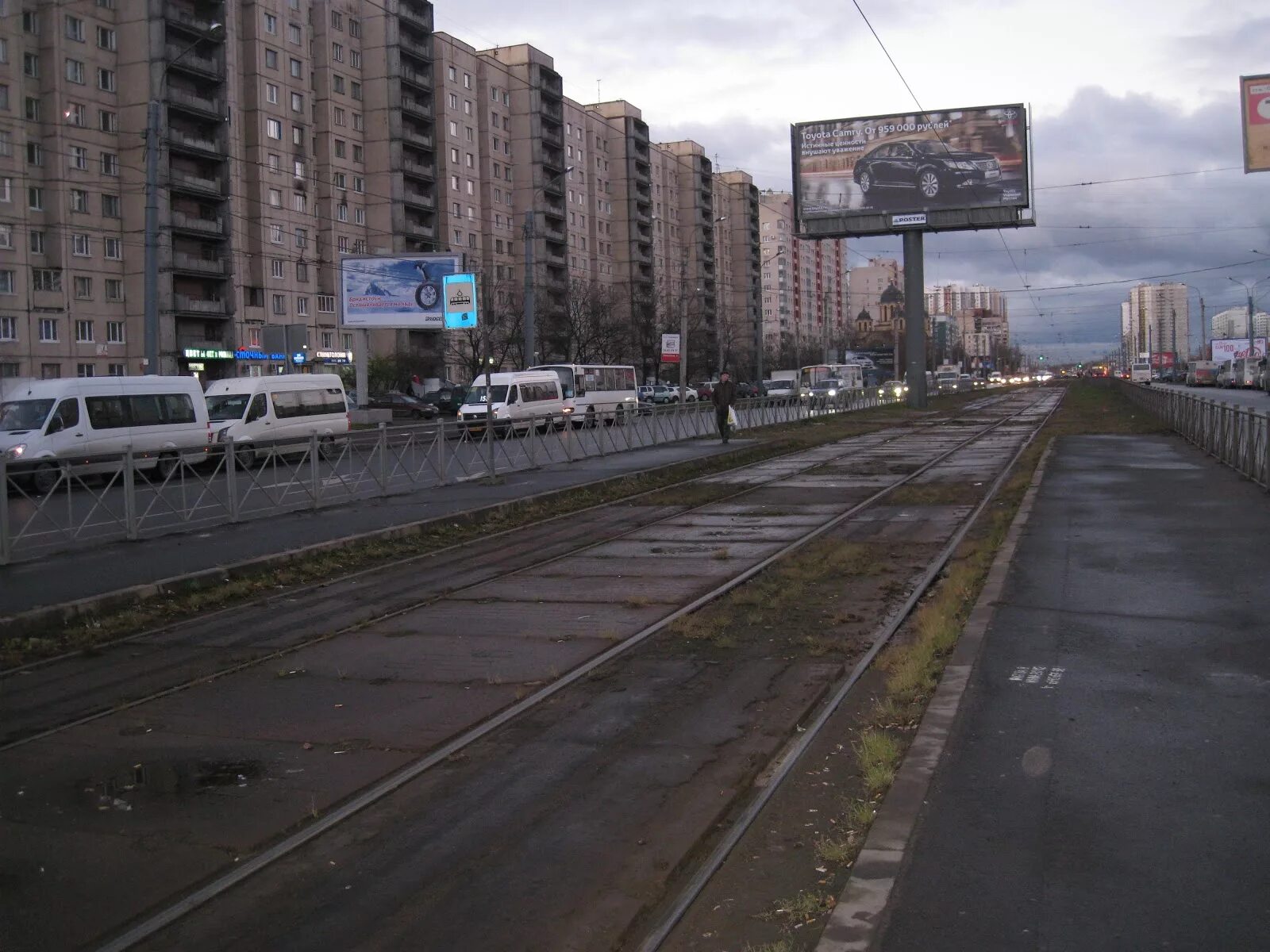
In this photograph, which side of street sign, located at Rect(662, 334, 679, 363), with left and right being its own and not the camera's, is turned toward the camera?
front

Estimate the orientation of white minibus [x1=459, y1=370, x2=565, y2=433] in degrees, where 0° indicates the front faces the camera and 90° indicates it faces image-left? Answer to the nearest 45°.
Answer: approximately 45°

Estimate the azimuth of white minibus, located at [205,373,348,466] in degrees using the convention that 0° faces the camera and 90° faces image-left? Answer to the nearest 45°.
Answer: approximately 45°

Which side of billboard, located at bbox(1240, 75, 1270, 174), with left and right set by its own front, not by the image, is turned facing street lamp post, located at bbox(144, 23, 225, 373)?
right

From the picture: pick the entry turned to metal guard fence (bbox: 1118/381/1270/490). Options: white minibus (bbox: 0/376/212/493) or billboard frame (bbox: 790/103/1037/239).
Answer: the billboard frame

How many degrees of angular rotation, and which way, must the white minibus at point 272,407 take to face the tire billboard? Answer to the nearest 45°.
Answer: approximately 135° to its right

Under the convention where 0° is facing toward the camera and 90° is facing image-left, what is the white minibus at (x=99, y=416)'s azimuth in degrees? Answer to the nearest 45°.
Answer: approximately 45°

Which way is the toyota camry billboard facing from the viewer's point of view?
toward the camera

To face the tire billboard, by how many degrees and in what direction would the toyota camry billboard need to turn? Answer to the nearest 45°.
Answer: approximately 90° to its right

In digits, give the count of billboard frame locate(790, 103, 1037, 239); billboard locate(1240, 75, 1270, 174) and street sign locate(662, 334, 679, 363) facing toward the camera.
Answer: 3

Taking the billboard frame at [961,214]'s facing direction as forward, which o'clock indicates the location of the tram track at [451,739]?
The tram track is roughly at 12 o'clock from the billboard frame.

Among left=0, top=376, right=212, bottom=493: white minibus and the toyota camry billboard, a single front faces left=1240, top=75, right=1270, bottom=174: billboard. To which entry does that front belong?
the toyota camry billboard

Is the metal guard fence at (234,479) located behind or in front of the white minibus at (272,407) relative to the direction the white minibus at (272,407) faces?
in front

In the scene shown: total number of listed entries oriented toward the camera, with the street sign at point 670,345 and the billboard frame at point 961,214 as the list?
2
